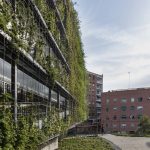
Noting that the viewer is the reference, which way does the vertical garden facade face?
facing the viewer and to the right of the viewer
